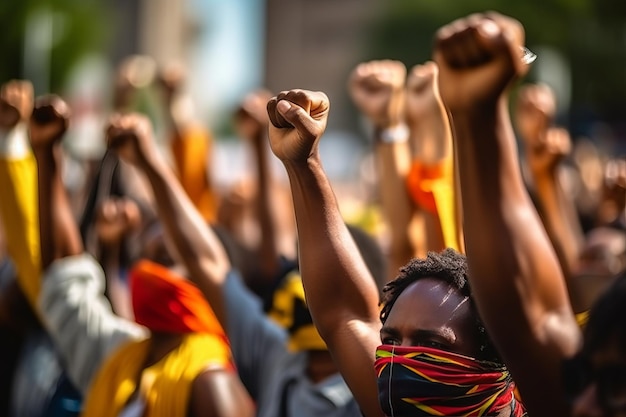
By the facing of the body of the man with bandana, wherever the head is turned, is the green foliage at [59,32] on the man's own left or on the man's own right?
on the man's own right

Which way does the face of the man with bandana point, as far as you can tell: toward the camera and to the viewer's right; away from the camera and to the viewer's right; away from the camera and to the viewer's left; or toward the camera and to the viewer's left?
toward the camera and to the viewer's left

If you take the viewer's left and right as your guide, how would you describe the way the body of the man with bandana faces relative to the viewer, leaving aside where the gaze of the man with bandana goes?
facing the viewer and to the left of the viewer
